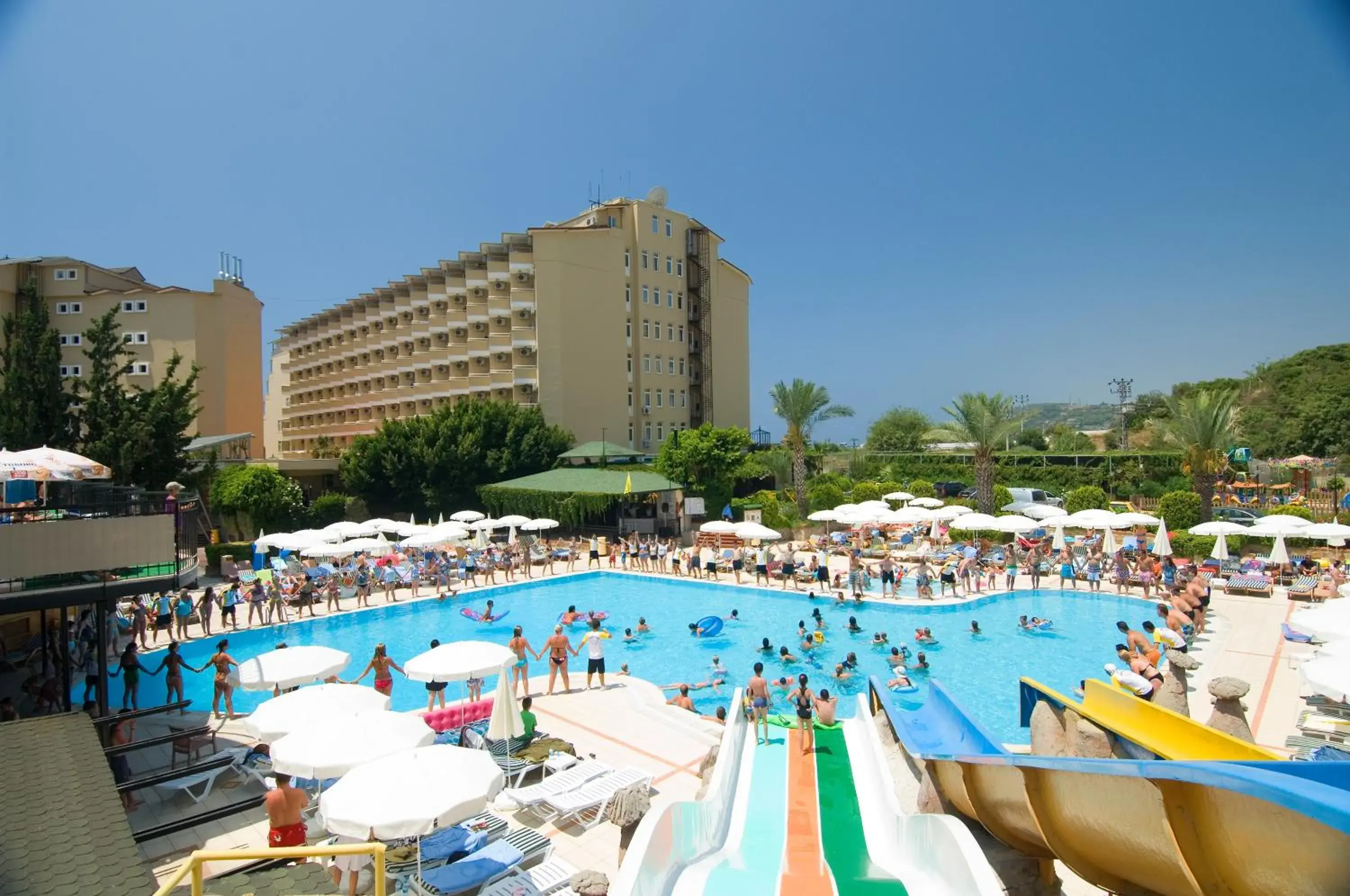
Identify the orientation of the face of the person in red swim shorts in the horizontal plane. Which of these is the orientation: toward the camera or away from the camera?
away from the camera

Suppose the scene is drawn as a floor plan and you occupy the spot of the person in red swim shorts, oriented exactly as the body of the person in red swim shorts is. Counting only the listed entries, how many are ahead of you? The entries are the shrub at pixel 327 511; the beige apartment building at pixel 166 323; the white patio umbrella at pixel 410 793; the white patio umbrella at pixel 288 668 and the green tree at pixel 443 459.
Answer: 4

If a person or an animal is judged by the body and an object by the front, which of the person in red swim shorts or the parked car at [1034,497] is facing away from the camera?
the person in red swim shorts

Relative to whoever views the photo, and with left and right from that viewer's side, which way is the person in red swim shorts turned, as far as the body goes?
facing away from the viewer
